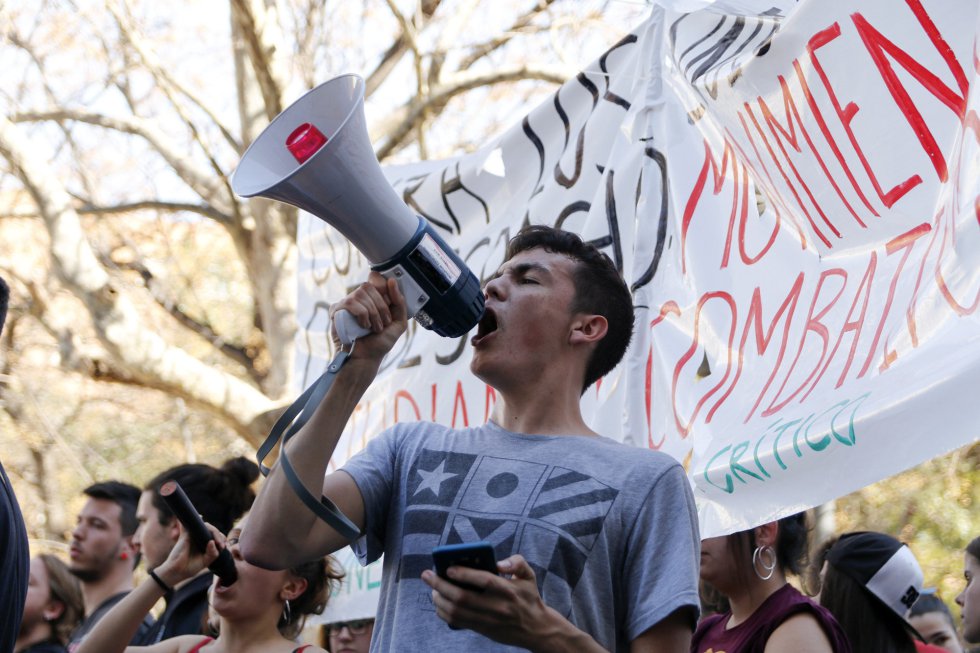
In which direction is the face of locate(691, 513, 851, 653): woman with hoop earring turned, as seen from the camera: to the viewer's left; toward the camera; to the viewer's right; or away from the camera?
to the viewer's left

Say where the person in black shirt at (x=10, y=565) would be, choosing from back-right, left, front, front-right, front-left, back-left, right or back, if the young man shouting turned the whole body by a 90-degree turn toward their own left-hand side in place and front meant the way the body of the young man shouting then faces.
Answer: back-right

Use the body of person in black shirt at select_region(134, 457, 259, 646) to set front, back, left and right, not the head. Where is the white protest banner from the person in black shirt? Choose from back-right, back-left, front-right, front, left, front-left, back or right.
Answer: back-left

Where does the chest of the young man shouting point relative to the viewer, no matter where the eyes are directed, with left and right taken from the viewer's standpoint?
facing the viewer and to the left of the viewer

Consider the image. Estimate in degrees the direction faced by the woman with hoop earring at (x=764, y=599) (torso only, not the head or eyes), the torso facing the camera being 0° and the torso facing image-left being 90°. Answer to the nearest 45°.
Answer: approximately 45°

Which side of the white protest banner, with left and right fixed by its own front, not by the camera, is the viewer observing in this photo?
front
